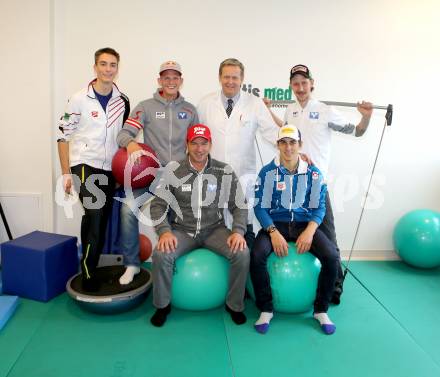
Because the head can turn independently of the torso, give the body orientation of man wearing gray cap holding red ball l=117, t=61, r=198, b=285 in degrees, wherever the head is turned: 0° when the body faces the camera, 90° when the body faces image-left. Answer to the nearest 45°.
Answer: approximately 0°

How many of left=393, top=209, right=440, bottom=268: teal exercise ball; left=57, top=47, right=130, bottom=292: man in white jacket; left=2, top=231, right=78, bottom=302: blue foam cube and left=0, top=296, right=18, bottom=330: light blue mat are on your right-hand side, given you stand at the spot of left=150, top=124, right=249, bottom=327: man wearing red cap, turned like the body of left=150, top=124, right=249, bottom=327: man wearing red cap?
3

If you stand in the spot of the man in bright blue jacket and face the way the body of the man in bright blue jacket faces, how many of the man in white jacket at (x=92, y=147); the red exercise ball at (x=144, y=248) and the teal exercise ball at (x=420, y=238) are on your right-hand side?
2

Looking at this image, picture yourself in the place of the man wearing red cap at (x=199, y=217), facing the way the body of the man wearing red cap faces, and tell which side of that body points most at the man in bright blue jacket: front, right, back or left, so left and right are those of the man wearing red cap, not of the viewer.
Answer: left

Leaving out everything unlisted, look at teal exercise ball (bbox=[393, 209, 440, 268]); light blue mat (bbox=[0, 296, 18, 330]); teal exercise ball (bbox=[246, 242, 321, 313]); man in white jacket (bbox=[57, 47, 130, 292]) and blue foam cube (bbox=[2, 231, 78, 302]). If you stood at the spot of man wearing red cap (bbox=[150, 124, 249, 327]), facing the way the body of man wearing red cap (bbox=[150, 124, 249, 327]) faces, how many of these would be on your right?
3
